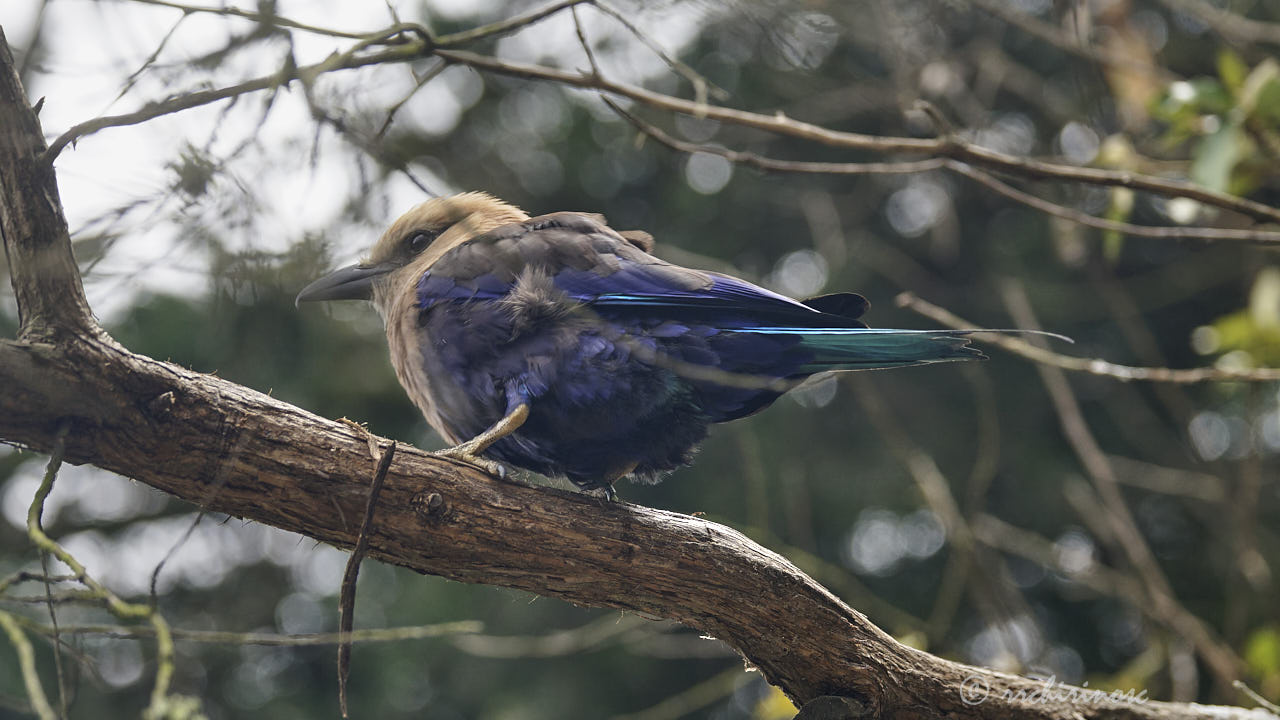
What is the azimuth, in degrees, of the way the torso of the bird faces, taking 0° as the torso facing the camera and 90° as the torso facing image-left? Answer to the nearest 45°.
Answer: approximately 90°

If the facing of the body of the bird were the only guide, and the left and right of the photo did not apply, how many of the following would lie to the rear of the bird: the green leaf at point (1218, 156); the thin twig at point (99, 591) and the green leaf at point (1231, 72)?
2

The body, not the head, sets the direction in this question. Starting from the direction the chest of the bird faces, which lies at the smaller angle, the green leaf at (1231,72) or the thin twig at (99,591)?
the thin twig

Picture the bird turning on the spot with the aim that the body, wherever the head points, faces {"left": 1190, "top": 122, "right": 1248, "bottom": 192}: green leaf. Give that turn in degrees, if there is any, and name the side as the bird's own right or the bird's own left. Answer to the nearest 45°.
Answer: approximately 180°

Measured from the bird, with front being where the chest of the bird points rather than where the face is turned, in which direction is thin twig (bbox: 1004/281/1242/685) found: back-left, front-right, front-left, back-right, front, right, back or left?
back-right

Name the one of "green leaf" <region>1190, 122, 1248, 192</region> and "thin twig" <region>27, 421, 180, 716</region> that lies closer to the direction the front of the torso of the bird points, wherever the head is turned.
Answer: the thin twig

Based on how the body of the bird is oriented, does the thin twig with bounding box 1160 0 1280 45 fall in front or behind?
behind

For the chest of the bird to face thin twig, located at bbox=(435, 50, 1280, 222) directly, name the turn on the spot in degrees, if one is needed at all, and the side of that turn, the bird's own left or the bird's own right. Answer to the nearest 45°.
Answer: approximately 180°

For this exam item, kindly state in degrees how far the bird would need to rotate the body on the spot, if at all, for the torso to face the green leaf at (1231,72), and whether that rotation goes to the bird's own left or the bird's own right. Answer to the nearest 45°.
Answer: approximately 180°
